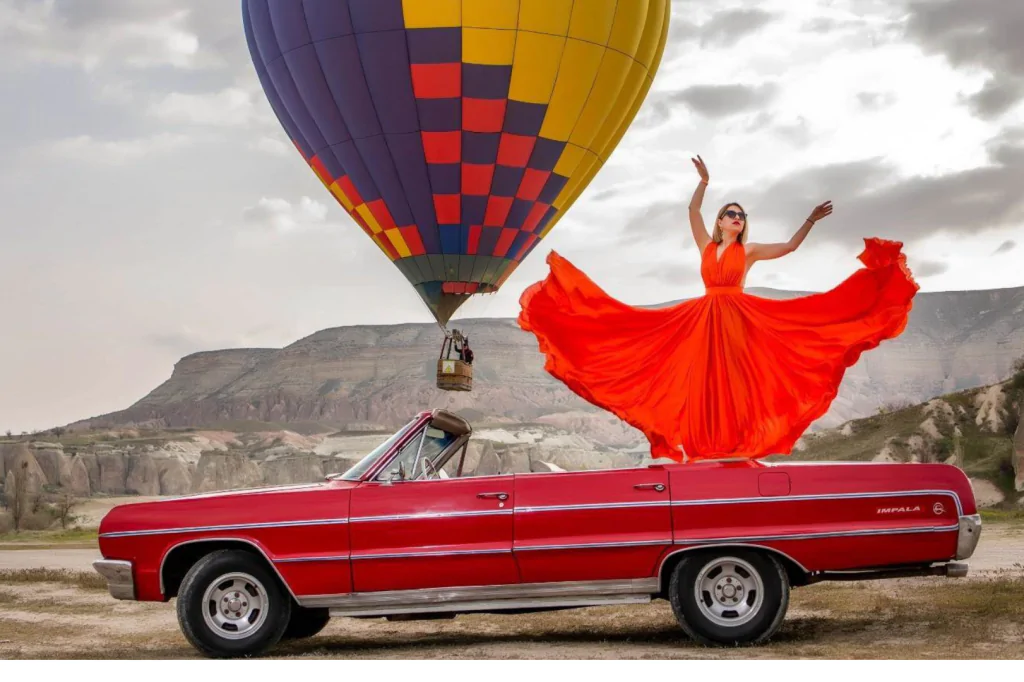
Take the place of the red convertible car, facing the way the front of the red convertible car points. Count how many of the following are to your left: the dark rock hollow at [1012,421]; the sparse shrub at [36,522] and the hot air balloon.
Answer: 0

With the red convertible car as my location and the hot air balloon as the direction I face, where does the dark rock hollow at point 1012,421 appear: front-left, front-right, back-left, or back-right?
front-right

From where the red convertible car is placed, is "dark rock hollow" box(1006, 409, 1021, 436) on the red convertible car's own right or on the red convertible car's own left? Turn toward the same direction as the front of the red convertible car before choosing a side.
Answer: on the red convertible car's own right

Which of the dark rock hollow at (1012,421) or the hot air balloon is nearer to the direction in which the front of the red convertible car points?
the hot air balloon

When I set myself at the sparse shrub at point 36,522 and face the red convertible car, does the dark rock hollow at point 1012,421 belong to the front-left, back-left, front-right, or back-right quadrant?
front-left

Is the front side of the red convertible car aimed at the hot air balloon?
no

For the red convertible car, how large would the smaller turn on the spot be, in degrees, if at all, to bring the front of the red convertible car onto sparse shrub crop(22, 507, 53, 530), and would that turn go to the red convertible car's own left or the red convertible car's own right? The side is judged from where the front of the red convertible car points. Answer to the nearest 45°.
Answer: approximately 45° to the red convertible car's own right

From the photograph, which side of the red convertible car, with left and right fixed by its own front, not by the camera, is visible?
left
